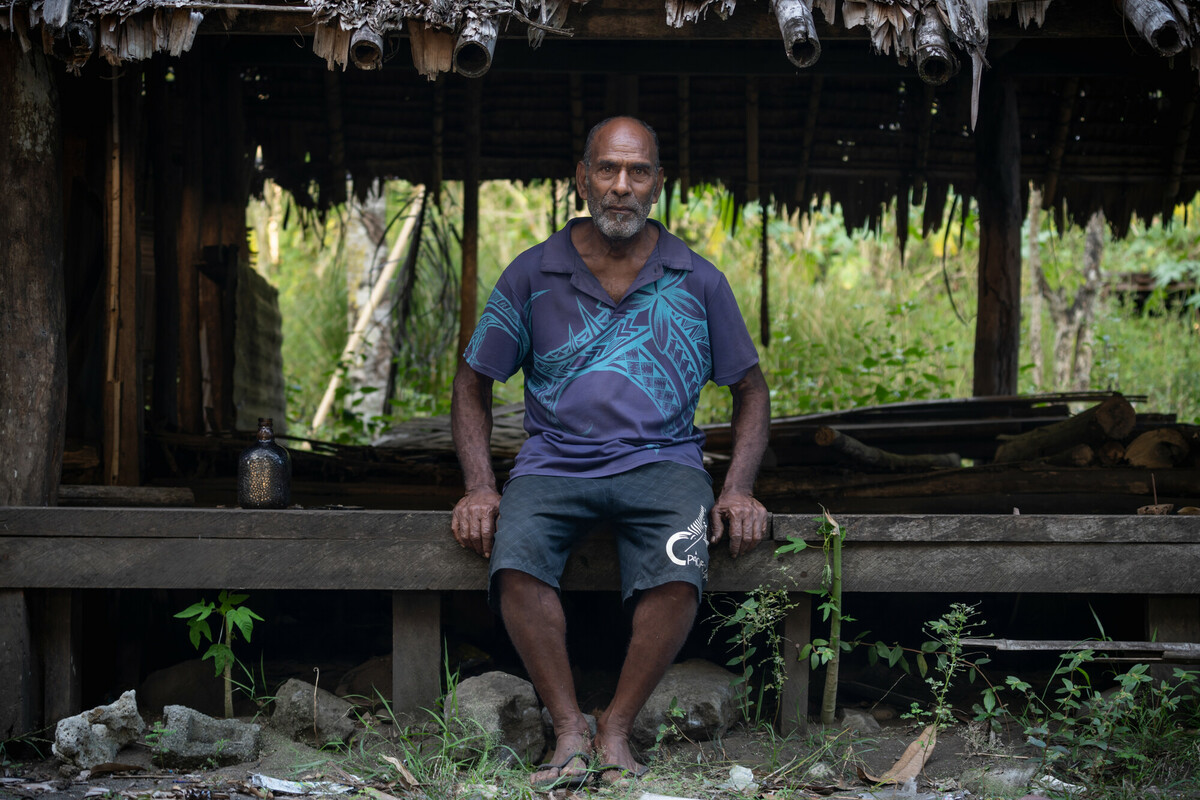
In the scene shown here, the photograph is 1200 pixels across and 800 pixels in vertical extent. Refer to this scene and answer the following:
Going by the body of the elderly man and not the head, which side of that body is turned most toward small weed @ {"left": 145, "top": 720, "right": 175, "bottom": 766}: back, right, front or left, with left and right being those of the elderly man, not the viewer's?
right

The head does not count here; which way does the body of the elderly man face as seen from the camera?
toward the camera

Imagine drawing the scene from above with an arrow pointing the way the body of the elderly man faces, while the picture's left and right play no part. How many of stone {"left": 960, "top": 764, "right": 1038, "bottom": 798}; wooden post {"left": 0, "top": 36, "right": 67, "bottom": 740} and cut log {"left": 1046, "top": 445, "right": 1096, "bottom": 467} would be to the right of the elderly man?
1

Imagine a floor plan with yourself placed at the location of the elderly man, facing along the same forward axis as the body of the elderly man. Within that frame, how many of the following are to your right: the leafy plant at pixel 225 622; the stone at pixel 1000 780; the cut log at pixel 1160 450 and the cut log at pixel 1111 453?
1

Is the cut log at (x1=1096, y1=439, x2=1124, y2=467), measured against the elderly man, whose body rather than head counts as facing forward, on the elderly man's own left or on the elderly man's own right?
on the elderly man's own left

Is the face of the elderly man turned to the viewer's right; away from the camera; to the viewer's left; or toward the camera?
toward the camera

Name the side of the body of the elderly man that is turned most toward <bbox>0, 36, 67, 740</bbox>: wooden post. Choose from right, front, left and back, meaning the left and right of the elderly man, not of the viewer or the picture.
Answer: right

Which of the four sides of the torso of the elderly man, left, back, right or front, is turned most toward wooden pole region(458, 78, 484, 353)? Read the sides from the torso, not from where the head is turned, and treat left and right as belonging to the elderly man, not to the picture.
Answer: back

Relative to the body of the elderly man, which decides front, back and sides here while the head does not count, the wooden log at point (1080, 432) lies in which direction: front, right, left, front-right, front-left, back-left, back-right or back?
back-left

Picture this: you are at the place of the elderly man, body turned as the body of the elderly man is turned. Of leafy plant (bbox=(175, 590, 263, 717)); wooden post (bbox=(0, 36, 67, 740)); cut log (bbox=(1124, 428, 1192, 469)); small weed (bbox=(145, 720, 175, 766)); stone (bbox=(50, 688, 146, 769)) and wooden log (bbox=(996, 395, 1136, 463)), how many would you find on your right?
4

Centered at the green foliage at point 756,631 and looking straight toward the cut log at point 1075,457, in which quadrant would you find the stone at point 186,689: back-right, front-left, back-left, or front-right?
back-left

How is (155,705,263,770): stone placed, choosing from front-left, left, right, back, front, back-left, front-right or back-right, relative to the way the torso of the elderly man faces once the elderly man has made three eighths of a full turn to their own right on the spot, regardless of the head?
front-left
